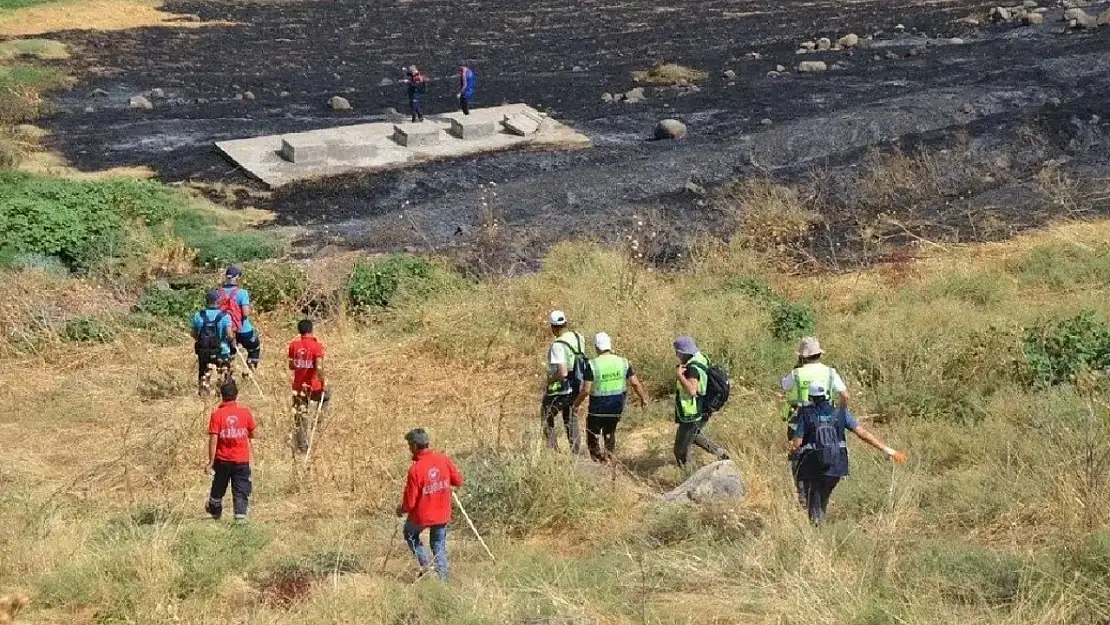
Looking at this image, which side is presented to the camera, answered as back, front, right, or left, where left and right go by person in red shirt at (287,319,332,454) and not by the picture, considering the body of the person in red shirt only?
back

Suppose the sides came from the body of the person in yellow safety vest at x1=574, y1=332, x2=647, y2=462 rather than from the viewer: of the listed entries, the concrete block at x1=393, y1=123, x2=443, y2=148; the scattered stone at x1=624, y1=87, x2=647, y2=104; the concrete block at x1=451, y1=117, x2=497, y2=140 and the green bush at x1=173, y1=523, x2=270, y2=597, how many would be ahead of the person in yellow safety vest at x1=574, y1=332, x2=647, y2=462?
3

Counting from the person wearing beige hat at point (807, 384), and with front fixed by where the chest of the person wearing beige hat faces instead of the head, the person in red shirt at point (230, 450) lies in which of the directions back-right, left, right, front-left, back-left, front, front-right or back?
left

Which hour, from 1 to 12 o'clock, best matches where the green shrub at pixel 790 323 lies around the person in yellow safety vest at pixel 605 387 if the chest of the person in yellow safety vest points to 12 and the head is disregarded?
The green shrub is roughly at 1 o'clock from the person in yellow safety vest.

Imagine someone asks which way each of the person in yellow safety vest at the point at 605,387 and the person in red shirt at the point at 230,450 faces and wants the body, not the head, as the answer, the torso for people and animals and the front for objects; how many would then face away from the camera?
2

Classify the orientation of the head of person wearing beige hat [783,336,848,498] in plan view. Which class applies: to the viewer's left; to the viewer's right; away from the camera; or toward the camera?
away from the camera

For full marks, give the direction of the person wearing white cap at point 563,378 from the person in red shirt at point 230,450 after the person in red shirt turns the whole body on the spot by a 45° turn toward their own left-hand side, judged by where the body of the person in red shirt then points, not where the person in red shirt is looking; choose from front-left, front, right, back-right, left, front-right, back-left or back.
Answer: back-right

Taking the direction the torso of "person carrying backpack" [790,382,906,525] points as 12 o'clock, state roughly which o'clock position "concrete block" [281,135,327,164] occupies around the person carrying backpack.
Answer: The concrete block is roughly at 11 o'clock from the person carrying backpack.

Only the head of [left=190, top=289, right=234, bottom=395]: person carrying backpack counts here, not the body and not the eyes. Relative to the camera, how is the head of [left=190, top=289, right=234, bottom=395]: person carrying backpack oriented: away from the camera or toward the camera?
away from the camera

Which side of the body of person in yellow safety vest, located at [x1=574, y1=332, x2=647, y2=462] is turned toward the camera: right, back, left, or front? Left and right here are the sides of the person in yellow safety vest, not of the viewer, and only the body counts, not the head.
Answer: back

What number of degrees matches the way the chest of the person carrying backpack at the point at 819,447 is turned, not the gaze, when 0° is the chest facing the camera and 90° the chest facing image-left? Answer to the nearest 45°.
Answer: approximately 180°

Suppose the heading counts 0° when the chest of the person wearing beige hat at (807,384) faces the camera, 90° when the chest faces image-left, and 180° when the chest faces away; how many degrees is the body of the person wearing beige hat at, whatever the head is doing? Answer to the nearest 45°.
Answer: approximately 180°

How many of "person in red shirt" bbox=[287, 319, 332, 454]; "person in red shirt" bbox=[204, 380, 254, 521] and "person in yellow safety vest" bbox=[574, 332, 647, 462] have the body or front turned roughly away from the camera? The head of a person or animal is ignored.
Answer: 3

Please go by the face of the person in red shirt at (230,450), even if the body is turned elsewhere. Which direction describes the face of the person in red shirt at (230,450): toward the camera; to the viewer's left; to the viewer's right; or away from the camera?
away from the camera

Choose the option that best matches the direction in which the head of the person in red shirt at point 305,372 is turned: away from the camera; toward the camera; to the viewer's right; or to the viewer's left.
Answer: away from the camera

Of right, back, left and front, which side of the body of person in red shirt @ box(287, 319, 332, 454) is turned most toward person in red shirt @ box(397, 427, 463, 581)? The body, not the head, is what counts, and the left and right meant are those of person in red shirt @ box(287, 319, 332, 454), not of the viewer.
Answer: back

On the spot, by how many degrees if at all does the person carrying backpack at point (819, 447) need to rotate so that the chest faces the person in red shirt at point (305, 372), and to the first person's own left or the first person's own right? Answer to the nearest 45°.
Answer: approximately 45° to the first person's own left
